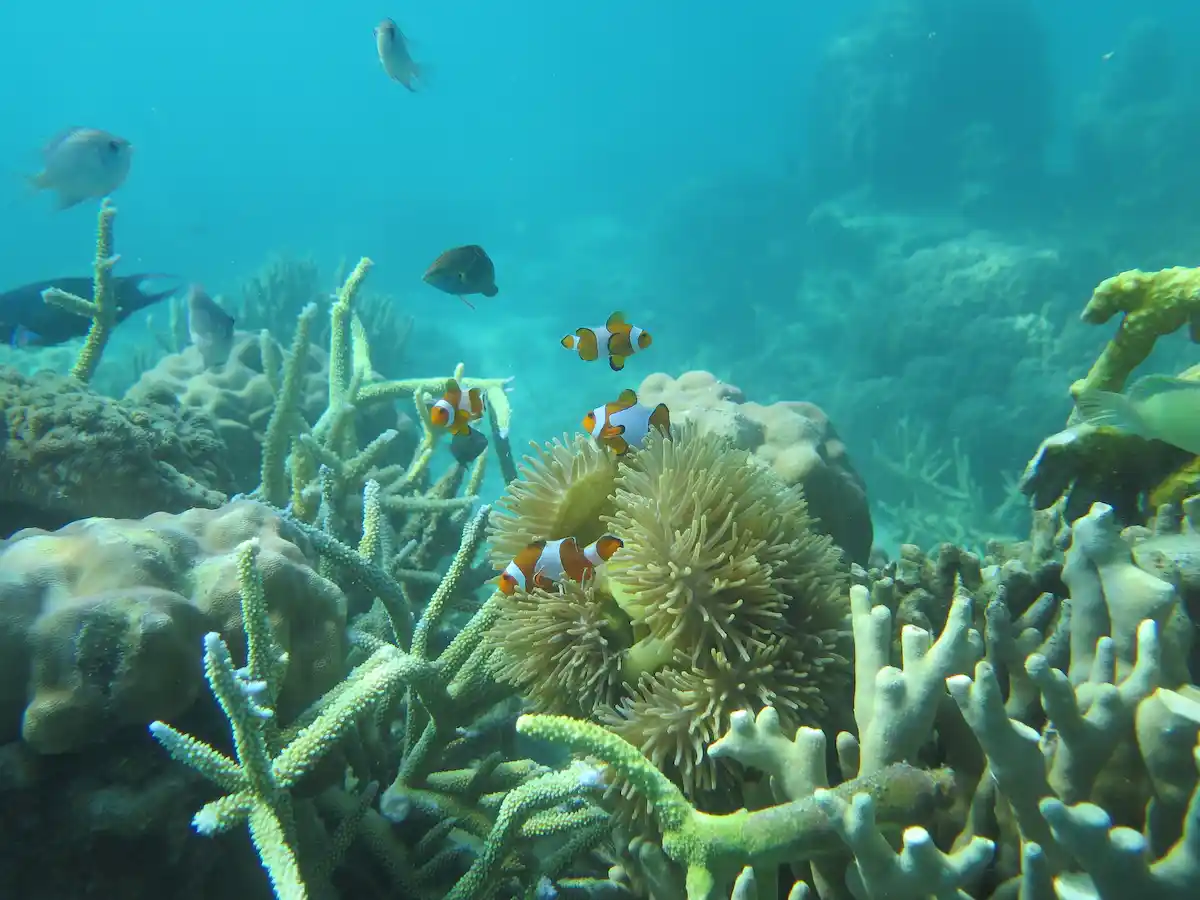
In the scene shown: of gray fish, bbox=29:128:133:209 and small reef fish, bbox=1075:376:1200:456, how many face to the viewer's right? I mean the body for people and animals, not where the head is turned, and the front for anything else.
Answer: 2

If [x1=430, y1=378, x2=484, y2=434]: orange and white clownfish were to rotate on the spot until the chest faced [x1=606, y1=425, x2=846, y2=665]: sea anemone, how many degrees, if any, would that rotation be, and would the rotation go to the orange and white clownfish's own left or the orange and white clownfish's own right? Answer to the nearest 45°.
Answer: approximately 90° to the orange and white clownfish's own left

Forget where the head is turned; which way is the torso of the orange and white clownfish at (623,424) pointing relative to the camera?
to the viewer's left

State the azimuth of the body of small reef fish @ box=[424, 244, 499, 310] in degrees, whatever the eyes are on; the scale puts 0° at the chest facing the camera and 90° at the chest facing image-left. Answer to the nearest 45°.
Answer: approximately 90°

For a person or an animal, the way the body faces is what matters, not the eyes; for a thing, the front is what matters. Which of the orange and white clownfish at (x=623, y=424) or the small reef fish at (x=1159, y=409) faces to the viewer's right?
the small reef fish

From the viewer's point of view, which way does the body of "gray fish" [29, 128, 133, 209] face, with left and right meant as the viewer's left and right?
facing to the right of the viewer

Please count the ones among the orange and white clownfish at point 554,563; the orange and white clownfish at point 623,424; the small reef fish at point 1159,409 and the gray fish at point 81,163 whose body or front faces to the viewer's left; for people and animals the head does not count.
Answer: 2

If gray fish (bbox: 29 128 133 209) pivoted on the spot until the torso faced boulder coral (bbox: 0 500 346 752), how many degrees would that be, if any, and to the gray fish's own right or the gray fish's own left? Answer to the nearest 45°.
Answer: approximately 90° to the gray fish's own right

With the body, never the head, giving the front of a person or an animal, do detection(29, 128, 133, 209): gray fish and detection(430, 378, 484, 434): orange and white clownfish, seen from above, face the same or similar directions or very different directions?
very different directions

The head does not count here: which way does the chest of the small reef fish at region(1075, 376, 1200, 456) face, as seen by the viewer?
to the viewer's right

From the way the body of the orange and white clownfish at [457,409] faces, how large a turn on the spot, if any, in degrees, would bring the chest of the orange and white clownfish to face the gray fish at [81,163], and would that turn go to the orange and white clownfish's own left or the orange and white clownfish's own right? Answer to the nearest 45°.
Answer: approximately 90° to the orange and white clownfish's own right

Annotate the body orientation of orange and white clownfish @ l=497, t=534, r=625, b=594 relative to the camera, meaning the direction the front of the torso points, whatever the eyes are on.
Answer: to the viewer's left
